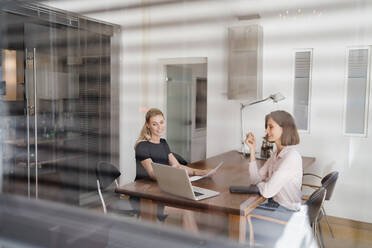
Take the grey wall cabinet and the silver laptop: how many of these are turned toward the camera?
1

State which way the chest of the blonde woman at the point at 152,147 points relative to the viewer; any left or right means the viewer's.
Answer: facing the viewer and to the right of the viewer

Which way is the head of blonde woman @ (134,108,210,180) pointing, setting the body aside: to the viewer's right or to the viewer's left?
to the viewer's right
